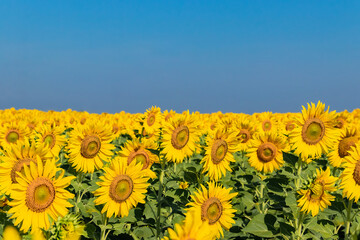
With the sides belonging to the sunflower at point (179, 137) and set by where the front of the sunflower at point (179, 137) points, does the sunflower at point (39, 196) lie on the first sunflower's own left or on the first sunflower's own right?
on the first sunflower's own right

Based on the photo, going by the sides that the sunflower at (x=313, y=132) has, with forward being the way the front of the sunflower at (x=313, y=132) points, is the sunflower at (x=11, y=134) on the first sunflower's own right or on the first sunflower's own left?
on the first sunflower's own right

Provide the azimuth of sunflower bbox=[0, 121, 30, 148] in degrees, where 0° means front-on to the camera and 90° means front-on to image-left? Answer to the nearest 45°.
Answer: approximately 0°

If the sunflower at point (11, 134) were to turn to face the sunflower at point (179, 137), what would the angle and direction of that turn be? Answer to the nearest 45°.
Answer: approximately 45° to its left

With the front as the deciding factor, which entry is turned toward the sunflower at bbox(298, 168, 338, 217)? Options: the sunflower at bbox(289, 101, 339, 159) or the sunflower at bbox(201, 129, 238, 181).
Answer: the sunflower at bbox(289, 101, 339, 159)

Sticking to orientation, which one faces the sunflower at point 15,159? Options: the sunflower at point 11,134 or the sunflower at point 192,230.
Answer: the sunflower at point 11,134

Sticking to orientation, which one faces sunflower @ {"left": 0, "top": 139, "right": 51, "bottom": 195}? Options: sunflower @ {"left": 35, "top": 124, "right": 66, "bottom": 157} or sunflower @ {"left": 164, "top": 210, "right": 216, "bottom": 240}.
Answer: sunflower @ {"left": 35, "top": 124, "right": 66, "bottom": 157}

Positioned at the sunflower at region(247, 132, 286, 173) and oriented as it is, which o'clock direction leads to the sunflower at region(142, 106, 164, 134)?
the sunflower at region(142, 106, 164, 134) is roughly at 4 o'clock from the sunflower at region(247, 132, 286, 173).

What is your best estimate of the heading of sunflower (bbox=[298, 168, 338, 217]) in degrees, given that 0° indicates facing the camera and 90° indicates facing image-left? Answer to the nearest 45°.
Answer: approximately 45°

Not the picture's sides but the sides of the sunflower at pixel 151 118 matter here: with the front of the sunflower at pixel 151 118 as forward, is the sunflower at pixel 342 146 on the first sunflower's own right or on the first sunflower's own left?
on the first sunflower's own left

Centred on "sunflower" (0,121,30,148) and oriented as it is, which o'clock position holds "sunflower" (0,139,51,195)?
"sunflower" (0,139,51,195) is roughly at 12 o'clock from "sunflower" (0,121,30,148).
